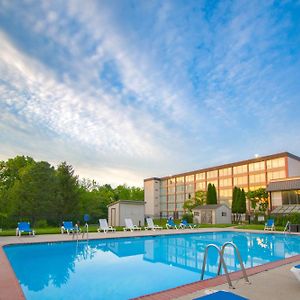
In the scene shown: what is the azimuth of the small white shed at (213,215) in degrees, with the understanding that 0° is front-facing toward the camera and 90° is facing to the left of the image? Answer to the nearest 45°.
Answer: approximately 45°

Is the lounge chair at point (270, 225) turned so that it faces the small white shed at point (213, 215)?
no

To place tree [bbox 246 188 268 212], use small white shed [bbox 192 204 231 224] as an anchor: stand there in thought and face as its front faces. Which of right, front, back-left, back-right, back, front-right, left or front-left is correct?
back

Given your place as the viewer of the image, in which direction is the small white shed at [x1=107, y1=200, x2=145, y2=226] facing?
facing the viewer and to the left of the viewer

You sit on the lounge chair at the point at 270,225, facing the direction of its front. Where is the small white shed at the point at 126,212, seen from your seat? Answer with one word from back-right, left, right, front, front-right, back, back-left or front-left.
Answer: front-right

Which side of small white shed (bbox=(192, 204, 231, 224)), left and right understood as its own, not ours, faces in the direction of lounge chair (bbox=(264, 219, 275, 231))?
left

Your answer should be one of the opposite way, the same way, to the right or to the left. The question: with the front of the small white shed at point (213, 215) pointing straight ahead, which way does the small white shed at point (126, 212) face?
the same way

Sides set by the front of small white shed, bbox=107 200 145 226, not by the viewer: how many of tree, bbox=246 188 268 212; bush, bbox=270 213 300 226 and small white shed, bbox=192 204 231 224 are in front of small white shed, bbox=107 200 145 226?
0

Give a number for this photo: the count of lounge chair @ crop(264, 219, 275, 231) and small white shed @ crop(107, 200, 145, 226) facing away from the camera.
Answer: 0

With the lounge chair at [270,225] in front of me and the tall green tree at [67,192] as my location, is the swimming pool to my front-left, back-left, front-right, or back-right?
front-right

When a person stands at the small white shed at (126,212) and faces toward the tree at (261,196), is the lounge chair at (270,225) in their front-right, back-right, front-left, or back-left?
front-right

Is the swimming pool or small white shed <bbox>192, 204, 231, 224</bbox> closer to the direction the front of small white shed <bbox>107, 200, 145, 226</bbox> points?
the swimming pool
